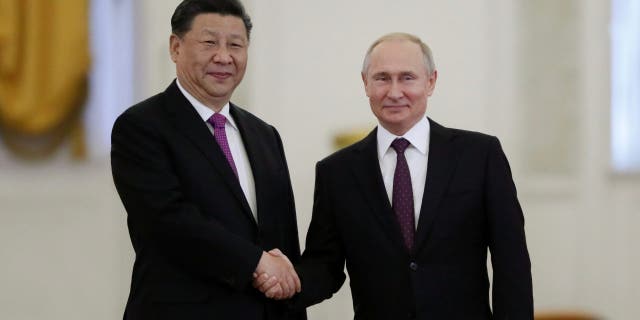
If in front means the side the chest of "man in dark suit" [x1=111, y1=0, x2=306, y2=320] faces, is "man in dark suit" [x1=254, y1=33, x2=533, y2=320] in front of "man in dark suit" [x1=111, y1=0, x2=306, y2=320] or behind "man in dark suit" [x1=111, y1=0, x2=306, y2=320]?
in front

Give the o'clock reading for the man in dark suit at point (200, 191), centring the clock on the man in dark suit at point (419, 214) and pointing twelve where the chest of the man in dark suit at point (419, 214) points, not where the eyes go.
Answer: the man in dark suit at point (200, 191) is roughly at 3 o'clock from the man in dark suit at point (419, 214).

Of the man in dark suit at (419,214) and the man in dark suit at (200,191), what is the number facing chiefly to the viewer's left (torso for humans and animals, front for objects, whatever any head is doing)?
0

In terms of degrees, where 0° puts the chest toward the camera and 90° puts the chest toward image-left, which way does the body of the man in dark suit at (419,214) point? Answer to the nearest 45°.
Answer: approximately 0°
